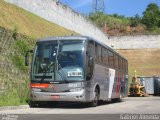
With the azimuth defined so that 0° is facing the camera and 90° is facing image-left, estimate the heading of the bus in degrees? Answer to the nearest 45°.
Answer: approximately 45°

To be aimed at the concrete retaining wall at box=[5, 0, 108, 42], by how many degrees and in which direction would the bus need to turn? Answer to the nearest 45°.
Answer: approximately 135° to its right
